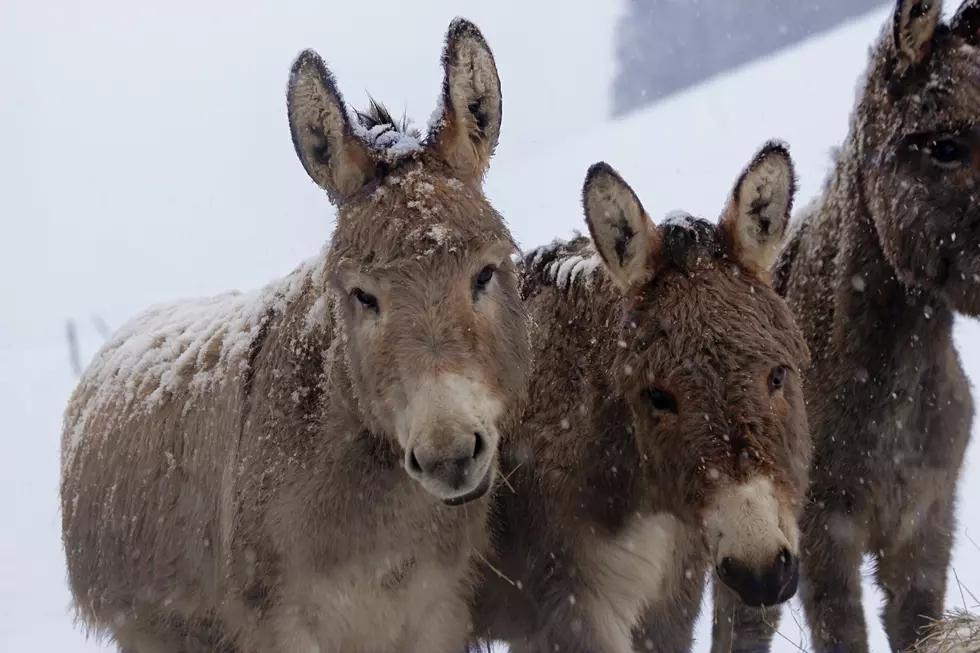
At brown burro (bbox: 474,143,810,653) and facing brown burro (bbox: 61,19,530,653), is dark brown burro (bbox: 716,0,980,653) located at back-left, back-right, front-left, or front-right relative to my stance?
back-right

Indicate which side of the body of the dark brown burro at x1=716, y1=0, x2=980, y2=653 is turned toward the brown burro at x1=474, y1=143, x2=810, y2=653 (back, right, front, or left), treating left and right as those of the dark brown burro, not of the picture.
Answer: right

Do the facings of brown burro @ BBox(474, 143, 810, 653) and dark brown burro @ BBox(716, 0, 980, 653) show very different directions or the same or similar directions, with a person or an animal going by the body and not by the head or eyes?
same or similar directions

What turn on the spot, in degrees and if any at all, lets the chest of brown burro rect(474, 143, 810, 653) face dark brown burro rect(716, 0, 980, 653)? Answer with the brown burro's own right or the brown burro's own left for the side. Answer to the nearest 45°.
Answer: approximately 90° to the brown burro's own left

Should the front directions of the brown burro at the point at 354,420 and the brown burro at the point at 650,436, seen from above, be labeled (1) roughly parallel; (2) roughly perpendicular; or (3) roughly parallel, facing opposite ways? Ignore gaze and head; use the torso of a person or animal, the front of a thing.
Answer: roughly parallel

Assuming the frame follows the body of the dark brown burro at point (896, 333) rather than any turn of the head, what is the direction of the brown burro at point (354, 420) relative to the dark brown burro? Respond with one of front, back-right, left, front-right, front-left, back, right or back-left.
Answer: right

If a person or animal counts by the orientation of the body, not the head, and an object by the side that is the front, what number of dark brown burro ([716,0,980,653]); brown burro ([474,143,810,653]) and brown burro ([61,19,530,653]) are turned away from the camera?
0

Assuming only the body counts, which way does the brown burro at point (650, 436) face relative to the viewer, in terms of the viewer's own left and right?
facing the viewer and to the right of the viewer

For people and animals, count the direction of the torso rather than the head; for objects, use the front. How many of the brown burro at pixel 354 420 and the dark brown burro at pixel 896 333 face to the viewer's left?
0
